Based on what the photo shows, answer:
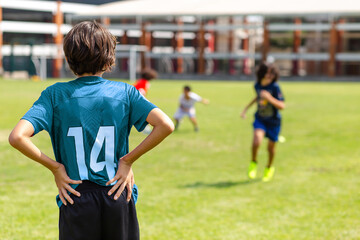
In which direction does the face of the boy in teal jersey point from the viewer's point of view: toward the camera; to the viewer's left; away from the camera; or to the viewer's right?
away from the camera

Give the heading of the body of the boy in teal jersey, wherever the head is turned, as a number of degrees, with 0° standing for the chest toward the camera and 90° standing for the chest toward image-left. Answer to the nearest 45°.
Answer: approximately 180°

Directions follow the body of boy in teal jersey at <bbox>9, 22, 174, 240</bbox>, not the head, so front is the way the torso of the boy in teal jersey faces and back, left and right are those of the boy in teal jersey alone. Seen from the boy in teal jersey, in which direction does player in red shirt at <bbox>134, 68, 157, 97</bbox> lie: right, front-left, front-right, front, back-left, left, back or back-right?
front

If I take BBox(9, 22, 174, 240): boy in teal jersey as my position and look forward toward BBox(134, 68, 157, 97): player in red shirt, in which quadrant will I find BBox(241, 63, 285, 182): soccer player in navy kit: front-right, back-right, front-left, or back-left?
front-right

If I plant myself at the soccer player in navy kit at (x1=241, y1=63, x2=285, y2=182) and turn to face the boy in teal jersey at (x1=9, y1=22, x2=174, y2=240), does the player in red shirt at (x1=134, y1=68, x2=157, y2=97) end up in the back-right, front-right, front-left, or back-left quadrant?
back-right

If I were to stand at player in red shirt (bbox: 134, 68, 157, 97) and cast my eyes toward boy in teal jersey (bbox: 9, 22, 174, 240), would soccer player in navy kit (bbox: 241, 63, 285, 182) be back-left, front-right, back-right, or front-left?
front-left

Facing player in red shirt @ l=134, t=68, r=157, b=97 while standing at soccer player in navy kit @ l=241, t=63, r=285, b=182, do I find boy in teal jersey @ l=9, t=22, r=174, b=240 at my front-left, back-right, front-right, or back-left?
back-left

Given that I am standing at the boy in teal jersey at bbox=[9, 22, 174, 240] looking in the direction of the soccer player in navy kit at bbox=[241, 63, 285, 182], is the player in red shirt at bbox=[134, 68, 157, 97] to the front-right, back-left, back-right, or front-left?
front-left
